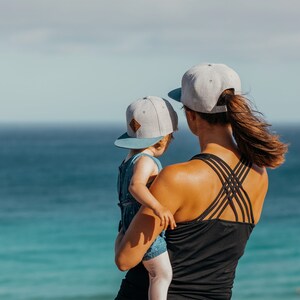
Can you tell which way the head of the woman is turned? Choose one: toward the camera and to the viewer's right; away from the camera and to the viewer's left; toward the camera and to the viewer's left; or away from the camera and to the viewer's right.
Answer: away from the camera and to the viewer's left

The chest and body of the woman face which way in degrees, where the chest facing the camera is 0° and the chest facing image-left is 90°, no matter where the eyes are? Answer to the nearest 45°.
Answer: approximately 135°
